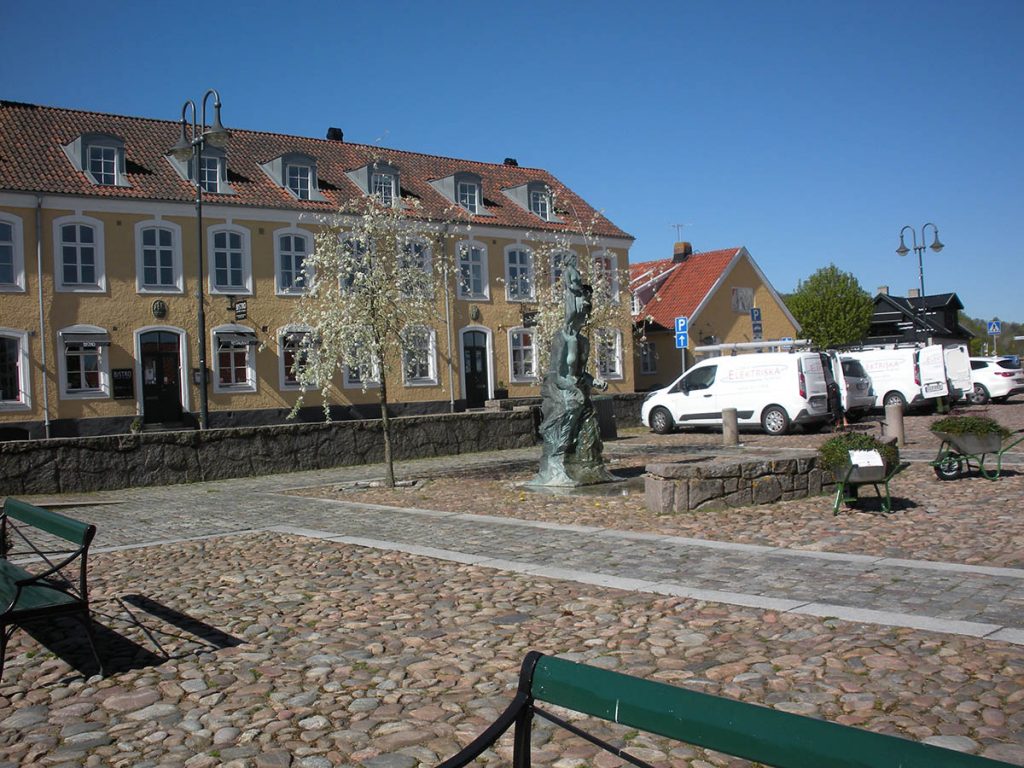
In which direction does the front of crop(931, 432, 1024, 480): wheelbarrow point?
to the viewer's left

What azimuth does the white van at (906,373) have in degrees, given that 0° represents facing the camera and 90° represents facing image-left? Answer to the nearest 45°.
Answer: approximately 135°

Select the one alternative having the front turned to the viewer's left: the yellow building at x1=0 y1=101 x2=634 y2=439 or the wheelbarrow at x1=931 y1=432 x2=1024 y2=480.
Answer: the wheelbarrow

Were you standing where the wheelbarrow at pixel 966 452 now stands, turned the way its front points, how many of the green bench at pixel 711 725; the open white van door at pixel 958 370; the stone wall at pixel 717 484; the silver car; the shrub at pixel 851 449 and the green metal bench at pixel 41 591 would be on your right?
2

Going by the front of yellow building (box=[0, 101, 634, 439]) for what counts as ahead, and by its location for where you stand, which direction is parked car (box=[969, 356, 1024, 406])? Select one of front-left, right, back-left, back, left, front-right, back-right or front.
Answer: front-left

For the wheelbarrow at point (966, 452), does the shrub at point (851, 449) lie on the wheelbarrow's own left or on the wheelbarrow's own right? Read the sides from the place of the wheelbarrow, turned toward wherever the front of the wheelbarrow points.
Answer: on the wheelbarrow's own left

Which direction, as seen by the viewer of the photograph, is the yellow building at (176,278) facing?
facing the viewer and to the right of the viewer

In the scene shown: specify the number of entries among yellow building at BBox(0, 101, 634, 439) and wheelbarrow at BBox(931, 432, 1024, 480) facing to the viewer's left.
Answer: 1

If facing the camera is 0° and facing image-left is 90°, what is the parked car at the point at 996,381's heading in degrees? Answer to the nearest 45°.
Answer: approximately 135°
